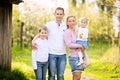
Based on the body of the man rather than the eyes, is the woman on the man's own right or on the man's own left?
on the man's own left

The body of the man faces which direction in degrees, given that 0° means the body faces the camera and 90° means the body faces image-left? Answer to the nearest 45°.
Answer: approximately 0°
